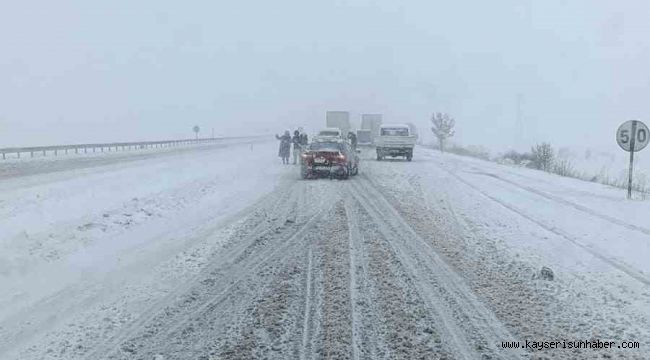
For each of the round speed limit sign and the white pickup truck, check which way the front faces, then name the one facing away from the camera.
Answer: the white pickup truck

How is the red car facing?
away from the camera

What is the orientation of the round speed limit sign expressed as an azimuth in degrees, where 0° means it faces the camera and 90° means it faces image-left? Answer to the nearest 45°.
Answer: approximately 0°

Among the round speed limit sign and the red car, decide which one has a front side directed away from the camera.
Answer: the red car

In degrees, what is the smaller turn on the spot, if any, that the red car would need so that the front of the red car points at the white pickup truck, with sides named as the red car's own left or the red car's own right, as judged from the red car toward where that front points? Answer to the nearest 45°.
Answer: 0° — it already faces it

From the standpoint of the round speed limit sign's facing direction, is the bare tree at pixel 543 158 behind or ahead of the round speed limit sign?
behind

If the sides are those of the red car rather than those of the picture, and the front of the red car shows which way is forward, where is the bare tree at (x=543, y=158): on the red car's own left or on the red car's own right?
on the red car's own right

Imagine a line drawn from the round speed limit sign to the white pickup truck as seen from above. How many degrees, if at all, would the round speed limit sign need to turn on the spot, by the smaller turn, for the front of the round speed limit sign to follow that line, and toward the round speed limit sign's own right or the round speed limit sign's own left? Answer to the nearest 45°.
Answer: approximately 135° to the round speed limit sign's own right

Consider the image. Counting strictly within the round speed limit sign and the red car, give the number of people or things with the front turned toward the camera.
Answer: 1

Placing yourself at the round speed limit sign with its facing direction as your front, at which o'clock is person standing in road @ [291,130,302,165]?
The person standing in road is roughly at 4 o'clock from the round speed limit sign.

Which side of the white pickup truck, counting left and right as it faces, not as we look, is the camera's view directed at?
back
